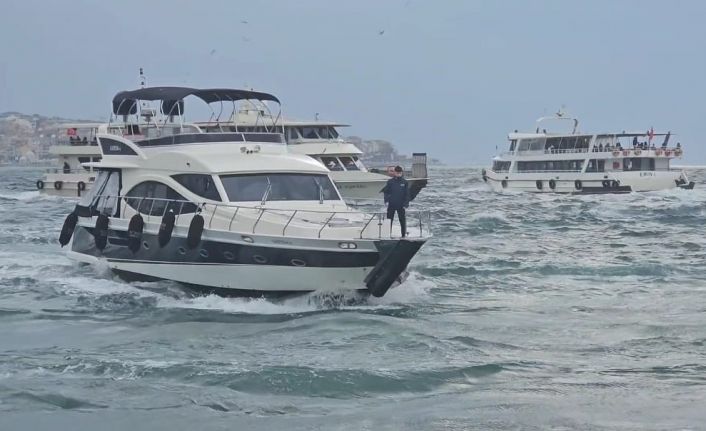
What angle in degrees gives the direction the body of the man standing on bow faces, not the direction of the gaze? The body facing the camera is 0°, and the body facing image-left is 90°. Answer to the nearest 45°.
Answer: approximately 0°

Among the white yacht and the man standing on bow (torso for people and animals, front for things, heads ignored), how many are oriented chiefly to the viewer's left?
0

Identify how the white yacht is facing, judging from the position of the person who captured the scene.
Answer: facing the viewer and to the right of the viewer
